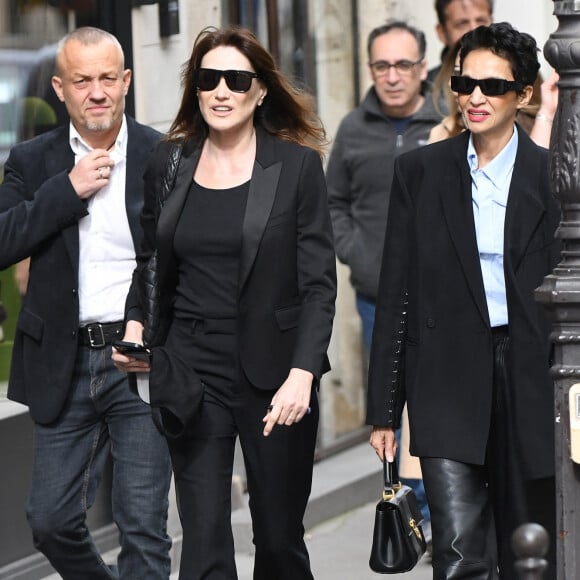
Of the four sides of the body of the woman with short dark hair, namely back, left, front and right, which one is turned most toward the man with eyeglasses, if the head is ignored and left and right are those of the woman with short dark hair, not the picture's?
back

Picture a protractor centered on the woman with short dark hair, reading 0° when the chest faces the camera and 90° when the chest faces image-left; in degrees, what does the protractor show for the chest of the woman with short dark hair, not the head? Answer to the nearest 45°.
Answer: approximately 0°

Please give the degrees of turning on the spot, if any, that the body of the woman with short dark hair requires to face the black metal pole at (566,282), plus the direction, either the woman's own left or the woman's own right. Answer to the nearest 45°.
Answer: approximately 45° to the woman's own left

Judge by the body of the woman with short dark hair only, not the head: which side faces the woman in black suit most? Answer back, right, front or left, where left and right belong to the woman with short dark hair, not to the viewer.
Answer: right

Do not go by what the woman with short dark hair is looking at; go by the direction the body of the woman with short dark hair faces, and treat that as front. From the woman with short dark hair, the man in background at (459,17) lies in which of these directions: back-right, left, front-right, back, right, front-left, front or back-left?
back

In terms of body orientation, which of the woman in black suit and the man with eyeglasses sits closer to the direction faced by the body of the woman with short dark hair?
the woman in black suit
